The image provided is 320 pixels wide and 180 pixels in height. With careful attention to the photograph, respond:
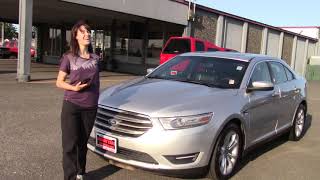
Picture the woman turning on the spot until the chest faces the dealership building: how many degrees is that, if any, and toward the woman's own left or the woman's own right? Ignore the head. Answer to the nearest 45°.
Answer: approximately 135° to the woman's own left

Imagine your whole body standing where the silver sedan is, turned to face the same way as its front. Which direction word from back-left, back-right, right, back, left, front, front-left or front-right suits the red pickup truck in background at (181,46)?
back-right

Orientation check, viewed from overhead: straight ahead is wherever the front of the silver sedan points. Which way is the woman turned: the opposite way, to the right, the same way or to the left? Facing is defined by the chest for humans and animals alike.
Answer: to the left

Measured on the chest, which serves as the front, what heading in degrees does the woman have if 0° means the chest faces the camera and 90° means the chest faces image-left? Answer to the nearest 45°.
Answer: approximately 315°

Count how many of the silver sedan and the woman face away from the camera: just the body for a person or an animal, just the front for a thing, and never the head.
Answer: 0

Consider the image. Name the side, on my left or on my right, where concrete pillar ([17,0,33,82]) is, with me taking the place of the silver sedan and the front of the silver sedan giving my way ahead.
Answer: on my right

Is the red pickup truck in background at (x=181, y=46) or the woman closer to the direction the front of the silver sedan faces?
the woman

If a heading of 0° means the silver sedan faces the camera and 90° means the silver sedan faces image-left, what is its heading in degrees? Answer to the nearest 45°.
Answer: approximately 45°

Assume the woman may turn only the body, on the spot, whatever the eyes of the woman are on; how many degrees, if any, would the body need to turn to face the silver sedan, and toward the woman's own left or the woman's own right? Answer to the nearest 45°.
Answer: approximately 45° to the woman's own left

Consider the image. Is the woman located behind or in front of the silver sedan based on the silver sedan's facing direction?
in front

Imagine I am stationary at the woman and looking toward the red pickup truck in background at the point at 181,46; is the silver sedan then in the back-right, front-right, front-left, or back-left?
front-right

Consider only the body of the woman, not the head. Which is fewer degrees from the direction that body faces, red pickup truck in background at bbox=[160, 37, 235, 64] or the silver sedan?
the silver sedan

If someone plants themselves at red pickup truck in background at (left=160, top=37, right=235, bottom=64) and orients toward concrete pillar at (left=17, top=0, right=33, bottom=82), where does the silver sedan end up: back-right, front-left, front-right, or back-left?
front-left
